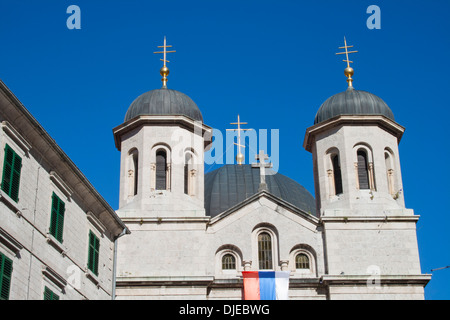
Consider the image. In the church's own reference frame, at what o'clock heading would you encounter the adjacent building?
The adjacent building is roughly at 1 o'clock from the church.

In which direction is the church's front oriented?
toward the camera
